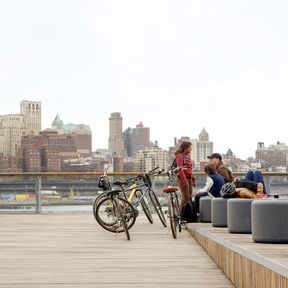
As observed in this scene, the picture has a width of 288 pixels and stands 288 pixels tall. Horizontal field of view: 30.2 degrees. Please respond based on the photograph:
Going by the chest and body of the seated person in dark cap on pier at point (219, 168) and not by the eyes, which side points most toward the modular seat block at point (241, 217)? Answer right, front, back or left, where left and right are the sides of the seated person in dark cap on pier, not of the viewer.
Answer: left

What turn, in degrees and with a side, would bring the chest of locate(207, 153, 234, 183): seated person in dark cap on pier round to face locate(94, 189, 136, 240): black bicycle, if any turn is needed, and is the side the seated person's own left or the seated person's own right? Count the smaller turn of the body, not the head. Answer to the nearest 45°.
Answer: approximately 45° to the seated person's own left

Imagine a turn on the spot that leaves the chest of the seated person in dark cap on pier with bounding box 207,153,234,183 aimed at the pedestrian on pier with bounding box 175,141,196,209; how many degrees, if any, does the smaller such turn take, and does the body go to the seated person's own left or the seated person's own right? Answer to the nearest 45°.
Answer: approximately 45° to the seated person's own right

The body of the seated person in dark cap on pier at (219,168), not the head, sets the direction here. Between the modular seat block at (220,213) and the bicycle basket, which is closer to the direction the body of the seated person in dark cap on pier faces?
the bicycle basket

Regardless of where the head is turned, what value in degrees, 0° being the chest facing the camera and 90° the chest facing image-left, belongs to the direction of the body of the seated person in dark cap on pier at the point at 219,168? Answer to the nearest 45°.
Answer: approximately 90°
